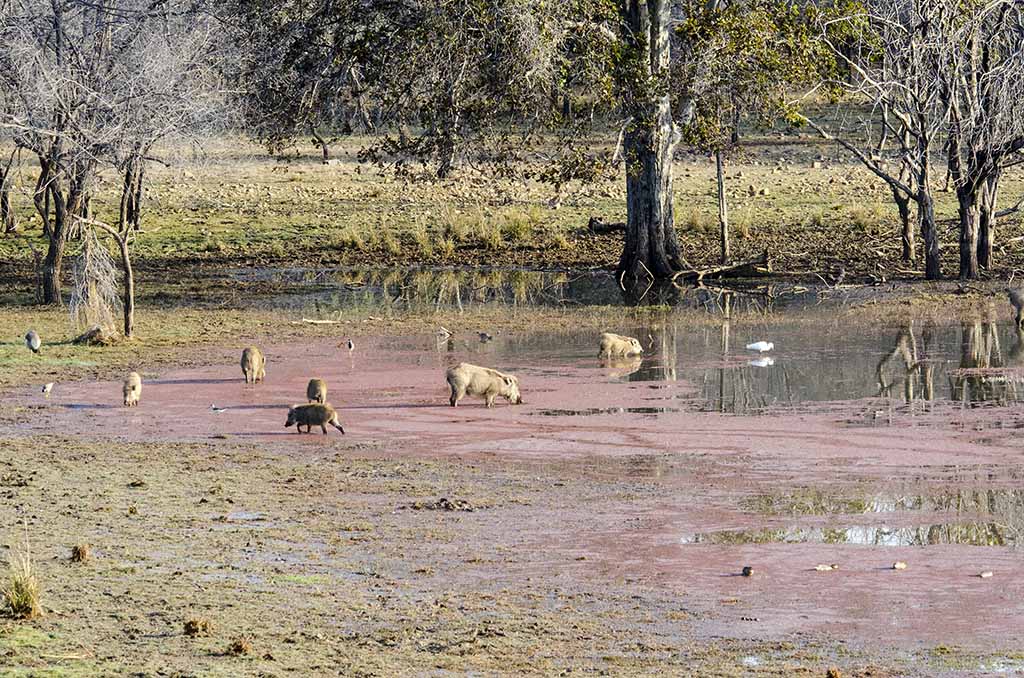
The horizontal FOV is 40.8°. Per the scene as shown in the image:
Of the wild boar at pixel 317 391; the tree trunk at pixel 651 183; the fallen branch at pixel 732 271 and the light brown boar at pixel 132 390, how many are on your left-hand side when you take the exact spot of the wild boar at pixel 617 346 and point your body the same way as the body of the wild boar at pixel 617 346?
2

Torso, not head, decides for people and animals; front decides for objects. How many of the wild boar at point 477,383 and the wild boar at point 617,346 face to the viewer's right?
2

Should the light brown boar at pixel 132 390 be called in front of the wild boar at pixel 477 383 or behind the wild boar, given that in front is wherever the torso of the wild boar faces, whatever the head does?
behind

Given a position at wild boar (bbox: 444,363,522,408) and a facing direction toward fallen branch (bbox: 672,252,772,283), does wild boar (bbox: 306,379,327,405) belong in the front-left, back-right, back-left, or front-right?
back-left

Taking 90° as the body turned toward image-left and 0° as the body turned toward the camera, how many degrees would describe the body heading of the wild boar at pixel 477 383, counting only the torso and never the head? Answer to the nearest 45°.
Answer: approximately 270°

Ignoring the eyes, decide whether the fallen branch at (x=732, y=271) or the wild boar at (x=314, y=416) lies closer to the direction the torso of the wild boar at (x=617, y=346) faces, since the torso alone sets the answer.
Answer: the fallen branch

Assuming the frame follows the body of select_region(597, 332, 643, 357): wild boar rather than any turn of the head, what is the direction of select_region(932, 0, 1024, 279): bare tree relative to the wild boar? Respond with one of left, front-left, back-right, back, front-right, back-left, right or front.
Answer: front-left

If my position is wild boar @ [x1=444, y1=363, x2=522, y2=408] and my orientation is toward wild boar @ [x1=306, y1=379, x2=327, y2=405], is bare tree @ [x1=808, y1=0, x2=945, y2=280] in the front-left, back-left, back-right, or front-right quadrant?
back-right

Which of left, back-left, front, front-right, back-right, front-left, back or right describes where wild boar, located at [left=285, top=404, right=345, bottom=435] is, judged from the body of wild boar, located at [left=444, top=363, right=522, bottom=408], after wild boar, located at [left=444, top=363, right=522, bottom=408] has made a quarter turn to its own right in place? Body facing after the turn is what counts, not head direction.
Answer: front-right

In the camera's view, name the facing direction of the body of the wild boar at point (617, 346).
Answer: to the viewer's right
